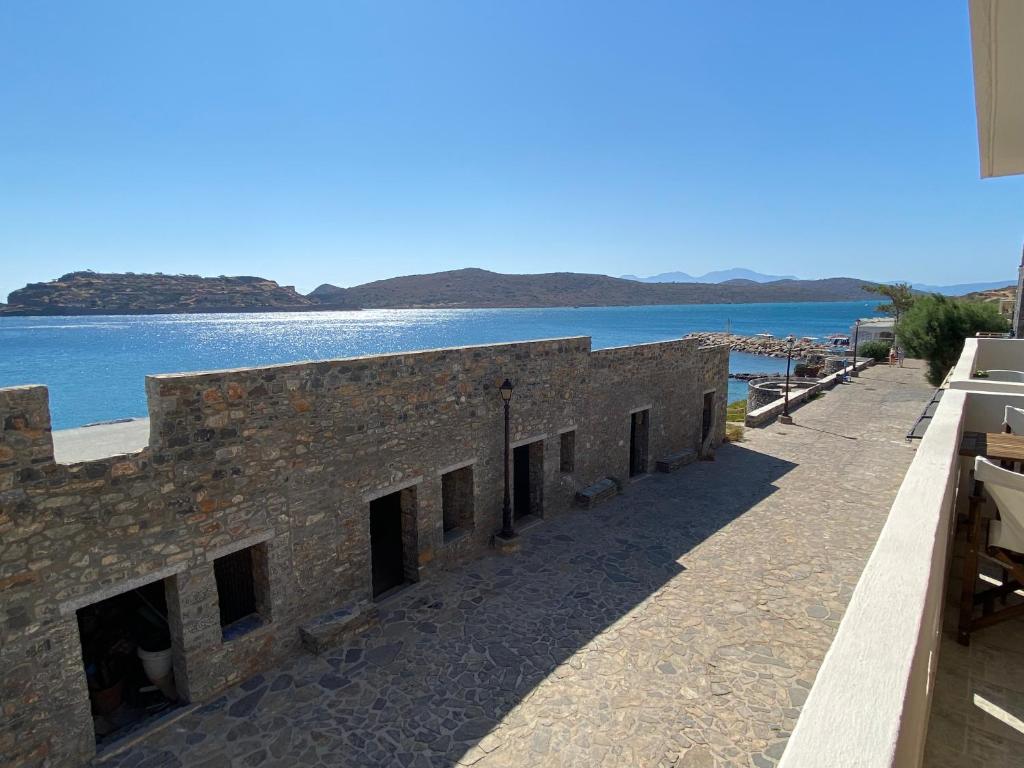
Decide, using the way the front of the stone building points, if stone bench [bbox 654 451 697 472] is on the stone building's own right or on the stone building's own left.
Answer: on the stone building's own left

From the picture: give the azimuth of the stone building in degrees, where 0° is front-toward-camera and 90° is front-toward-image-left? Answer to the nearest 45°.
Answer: approximately 315°

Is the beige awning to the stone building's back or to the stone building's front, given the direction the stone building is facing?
to the front

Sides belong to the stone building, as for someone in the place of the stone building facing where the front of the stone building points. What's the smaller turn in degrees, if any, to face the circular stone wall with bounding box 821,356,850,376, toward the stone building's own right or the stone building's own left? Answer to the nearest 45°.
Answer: approximately 90° to the stone building's own left

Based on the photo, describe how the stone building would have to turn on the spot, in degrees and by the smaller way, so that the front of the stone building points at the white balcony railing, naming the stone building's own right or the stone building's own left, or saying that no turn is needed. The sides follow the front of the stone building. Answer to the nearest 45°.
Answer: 0° — it already faces it

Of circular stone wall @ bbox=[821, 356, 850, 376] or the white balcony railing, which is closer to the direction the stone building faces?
the white balcony railing

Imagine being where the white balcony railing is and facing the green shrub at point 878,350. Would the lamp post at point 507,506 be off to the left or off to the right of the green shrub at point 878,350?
left

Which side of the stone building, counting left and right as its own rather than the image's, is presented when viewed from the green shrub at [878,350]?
left
